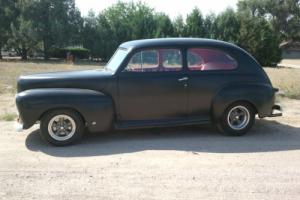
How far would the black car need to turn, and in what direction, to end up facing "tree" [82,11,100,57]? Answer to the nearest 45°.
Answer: approximately 90° to its right

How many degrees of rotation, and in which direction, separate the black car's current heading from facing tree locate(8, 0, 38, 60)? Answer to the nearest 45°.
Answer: approximately 90° to its right

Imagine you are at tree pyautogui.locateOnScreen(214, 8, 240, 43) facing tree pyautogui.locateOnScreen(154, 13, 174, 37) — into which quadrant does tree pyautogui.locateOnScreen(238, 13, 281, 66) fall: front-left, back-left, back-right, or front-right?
back-left

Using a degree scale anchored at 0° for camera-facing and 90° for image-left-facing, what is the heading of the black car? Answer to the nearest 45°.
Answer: approximately 90°

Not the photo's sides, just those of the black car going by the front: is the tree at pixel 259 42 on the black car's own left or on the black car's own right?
on the black car's own right

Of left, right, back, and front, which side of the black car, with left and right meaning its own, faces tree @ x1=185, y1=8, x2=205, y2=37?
right

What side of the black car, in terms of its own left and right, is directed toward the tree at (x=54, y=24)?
right

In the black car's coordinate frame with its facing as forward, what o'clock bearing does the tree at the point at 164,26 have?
The tree is roughly at 3 o'clock from the black car.
